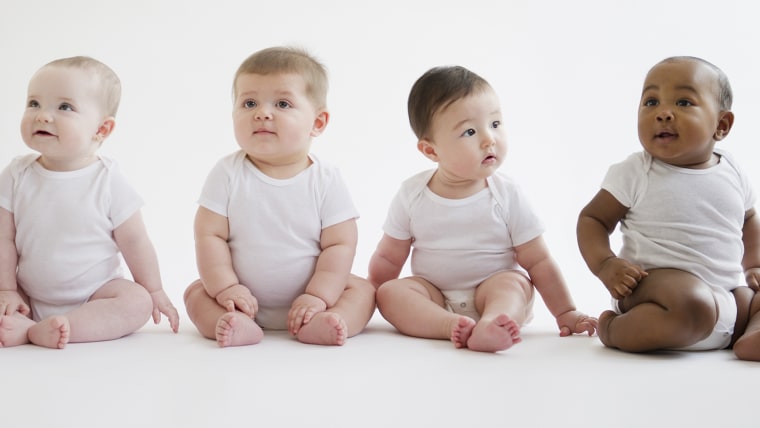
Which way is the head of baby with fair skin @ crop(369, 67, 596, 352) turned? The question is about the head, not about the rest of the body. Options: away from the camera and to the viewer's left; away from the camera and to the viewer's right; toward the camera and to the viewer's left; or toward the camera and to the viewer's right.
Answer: toward the camera and to the viewer's right

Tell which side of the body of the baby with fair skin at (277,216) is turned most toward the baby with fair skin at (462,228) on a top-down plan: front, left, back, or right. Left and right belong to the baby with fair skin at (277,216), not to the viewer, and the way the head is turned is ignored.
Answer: left

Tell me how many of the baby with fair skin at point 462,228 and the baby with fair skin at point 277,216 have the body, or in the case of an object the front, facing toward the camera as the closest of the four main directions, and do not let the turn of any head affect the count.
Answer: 2

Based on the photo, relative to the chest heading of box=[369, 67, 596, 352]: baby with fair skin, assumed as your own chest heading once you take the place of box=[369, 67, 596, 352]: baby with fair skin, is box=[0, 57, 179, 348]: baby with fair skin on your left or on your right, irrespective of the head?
on your right

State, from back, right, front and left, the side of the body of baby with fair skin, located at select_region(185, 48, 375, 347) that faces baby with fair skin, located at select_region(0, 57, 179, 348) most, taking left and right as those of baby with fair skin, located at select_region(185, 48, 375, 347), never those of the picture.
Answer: right

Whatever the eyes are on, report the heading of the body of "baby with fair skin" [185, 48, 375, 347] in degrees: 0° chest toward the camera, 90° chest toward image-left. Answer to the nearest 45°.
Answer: approximately 0°

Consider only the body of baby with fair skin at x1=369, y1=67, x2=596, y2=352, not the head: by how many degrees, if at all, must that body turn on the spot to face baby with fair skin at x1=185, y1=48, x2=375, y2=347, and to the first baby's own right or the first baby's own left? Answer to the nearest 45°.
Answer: approximately 90° to the first baby's own right
